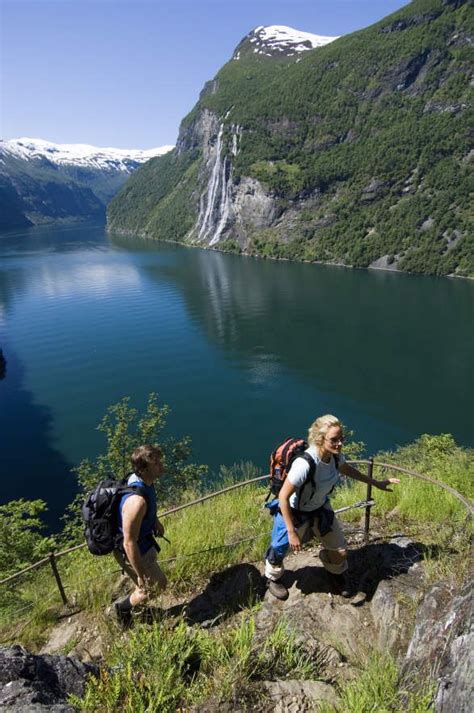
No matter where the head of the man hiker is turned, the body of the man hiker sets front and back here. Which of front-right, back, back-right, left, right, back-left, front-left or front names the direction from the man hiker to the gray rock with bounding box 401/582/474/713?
front-right

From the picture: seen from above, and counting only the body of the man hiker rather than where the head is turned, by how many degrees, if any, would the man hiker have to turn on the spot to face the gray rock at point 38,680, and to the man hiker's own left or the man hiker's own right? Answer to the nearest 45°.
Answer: approximately 135° to the man hiker's own right

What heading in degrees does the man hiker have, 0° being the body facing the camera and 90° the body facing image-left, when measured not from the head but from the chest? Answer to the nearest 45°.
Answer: approximately 270°

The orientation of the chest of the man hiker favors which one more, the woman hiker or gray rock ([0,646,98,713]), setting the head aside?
the woman hiker

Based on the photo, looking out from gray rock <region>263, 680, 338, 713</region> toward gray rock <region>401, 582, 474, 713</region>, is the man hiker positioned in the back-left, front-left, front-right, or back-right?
back-left

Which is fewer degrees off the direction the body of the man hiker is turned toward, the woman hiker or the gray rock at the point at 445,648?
the woman hiker

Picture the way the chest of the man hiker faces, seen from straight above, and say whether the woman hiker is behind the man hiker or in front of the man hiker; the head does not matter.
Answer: in front

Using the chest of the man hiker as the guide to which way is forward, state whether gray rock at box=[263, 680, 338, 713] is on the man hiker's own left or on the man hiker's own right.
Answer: on the man hiker's own right
